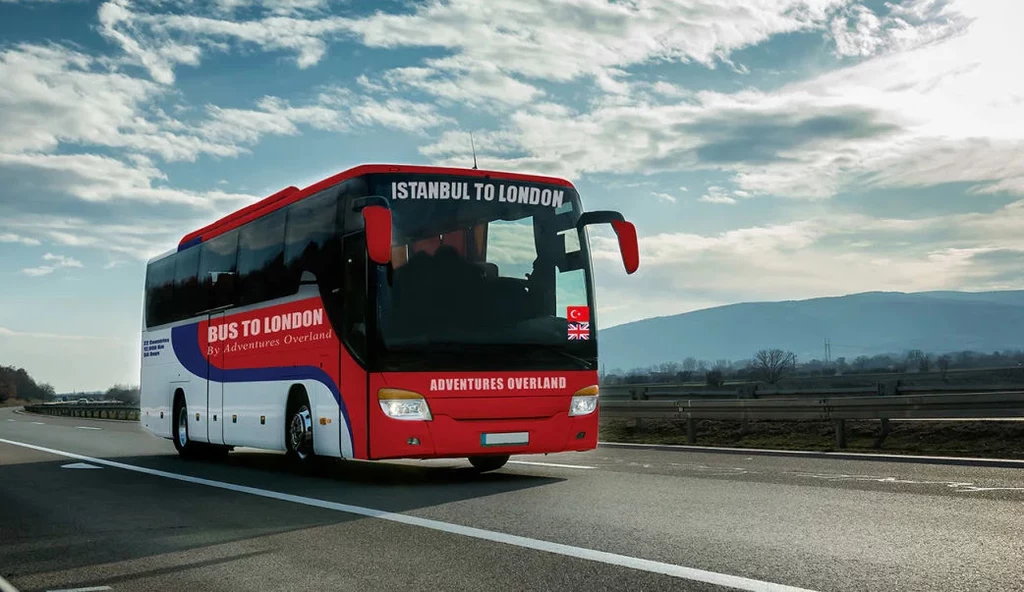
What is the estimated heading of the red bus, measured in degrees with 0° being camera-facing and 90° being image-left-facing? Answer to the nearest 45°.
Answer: approximately 315°

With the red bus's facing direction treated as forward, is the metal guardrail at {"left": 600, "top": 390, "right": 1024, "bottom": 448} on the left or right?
on its left
